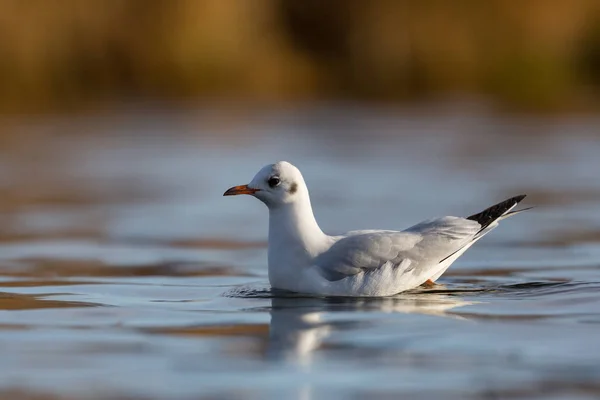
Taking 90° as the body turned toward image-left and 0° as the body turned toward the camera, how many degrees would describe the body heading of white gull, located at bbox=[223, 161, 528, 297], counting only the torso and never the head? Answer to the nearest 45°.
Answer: approximately 90°
